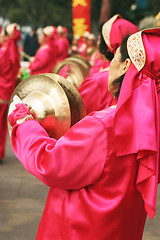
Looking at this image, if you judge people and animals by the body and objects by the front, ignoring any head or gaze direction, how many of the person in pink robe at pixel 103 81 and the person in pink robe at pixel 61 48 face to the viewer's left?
2

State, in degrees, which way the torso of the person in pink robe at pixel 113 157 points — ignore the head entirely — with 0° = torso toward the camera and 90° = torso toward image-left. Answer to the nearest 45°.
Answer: approximately 135°

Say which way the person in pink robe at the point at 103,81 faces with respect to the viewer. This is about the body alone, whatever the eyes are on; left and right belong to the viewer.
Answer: facing to the left of the viewer

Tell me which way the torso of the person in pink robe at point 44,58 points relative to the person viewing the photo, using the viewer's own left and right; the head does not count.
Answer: facing to the left of the viewer

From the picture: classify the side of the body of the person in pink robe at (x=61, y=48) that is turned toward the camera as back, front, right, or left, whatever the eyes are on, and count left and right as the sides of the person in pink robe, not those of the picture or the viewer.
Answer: left

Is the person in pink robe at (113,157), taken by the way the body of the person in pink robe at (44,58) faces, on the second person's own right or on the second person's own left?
on the second person's own left
